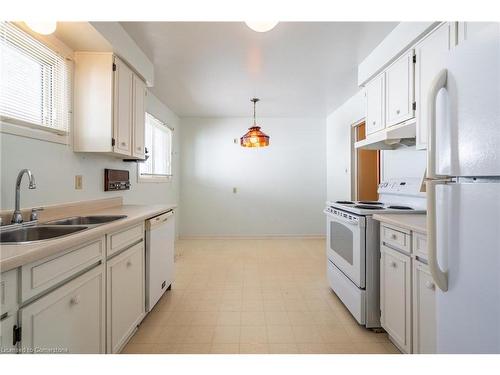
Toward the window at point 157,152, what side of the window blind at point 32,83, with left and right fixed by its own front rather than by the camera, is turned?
left

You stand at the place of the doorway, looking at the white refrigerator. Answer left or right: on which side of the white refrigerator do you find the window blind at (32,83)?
right

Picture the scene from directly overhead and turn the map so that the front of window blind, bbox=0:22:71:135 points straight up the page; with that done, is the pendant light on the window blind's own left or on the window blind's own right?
on the window blind's own left

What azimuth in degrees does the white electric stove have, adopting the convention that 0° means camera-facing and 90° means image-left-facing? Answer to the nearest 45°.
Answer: approximately 45°

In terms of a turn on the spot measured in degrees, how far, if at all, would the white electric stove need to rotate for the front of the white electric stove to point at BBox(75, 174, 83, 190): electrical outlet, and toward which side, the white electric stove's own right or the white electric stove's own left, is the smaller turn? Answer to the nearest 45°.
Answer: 0° — it already faces it

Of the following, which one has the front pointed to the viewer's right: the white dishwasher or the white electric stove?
the white dishwasher

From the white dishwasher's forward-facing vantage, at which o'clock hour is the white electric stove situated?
The white electric stove is roughly at 1 o'clock from the white dishwasher.

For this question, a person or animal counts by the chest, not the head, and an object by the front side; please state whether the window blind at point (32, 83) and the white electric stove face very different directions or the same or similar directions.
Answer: very different directions

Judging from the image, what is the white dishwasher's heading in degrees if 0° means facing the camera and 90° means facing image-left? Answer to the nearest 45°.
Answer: approximately 270°
